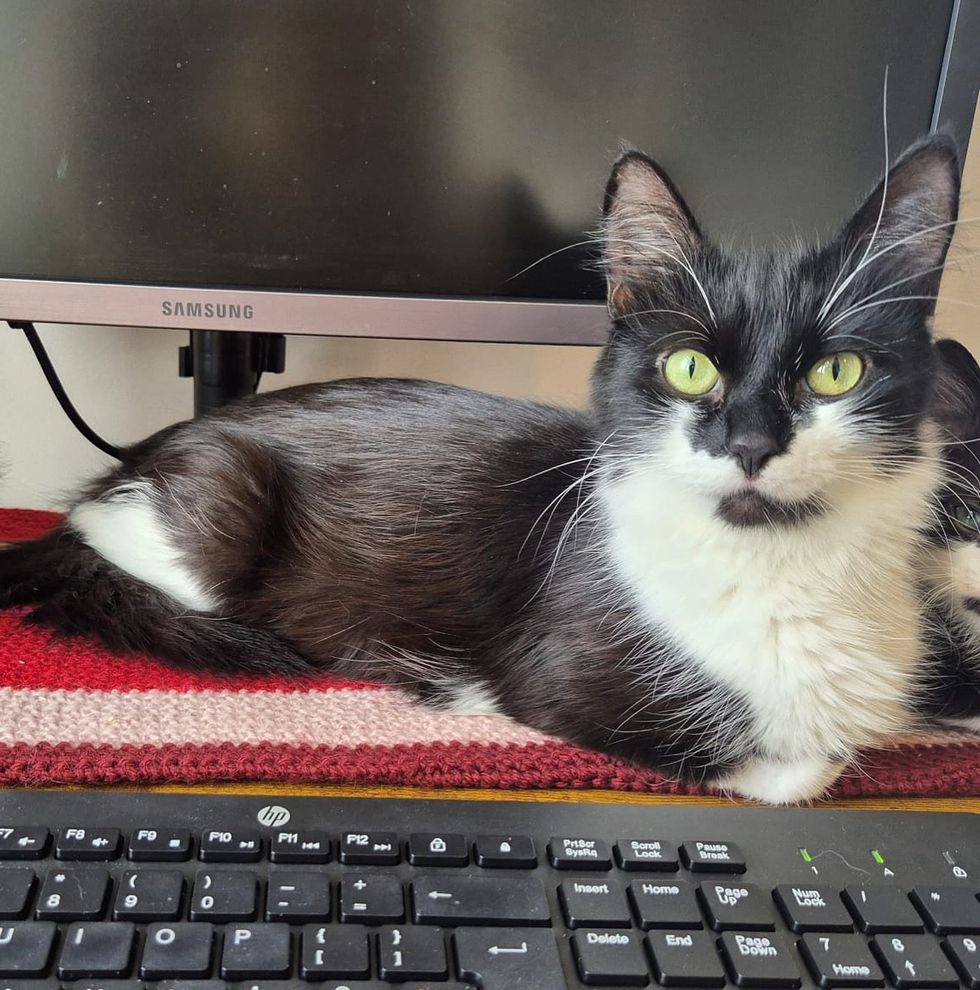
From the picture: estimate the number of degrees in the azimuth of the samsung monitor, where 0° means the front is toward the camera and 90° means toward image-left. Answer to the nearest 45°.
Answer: approximately 0°

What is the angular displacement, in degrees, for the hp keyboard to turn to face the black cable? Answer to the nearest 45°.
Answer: approximately 135° to its right

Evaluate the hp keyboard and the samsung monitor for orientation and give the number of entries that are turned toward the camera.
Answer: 2

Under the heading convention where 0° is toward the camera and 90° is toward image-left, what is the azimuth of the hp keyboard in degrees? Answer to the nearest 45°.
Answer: approximately 0°

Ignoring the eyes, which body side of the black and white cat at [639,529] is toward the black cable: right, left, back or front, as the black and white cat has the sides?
back

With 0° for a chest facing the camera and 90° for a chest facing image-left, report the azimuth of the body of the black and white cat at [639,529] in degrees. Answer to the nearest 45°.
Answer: approximately 315°
